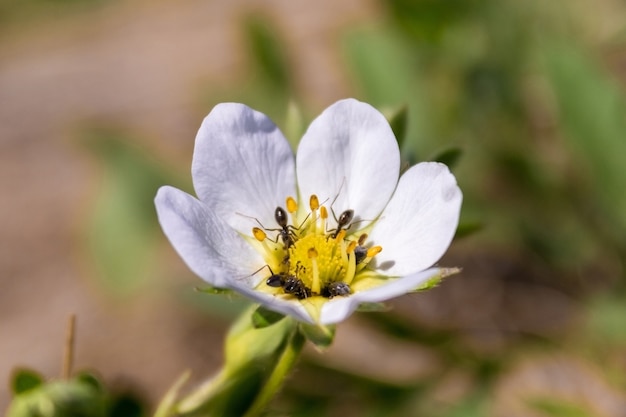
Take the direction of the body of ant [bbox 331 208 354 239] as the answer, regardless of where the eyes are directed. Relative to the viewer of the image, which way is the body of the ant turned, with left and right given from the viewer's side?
facing the viewer and to the left of the viewer

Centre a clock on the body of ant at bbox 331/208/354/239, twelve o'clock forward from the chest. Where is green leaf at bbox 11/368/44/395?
The green leaf is roughly at 1 o'clock from the ant.

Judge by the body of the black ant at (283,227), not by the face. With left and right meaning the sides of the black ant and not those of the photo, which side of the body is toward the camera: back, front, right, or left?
front

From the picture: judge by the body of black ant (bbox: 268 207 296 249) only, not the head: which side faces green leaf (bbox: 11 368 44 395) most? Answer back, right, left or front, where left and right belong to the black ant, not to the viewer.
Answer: right
